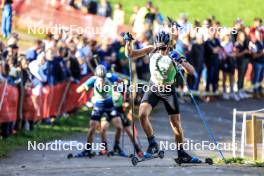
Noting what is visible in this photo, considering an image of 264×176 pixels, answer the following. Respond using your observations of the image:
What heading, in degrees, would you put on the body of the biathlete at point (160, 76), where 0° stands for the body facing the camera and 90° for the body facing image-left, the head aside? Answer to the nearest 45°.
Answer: approximately 0°

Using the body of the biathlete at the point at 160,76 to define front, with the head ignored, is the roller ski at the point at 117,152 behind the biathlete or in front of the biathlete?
behind

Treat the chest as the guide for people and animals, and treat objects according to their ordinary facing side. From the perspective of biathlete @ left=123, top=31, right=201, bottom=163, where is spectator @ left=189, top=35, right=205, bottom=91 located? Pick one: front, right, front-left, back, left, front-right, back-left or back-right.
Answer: back

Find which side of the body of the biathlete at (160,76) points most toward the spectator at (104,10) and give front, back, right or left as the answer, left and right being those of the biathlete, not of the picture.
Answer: back

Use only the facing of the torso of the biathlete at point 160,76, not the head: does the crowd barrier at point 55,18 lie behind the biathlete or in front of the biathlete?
behind

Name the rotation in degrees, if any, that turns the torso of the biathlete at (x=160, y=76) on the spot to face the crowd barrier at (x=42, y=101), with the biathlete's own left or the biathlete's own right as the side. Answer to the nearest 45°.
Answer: approximately 135° to the biathlete's own right

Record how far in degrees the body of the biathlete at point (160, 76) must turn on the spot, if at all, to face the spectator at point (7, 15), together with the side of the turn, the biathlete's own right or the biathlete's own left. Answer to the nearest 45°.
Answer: approximately 135° to the biathlete's own right

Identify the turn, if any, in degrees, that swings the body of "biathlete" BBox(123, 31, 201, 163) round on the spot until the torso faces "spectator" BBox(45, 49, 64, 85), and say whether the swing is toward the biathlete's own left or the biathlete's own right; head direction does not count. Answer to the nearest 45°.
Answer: approximately 135° to the biathlete's own right
